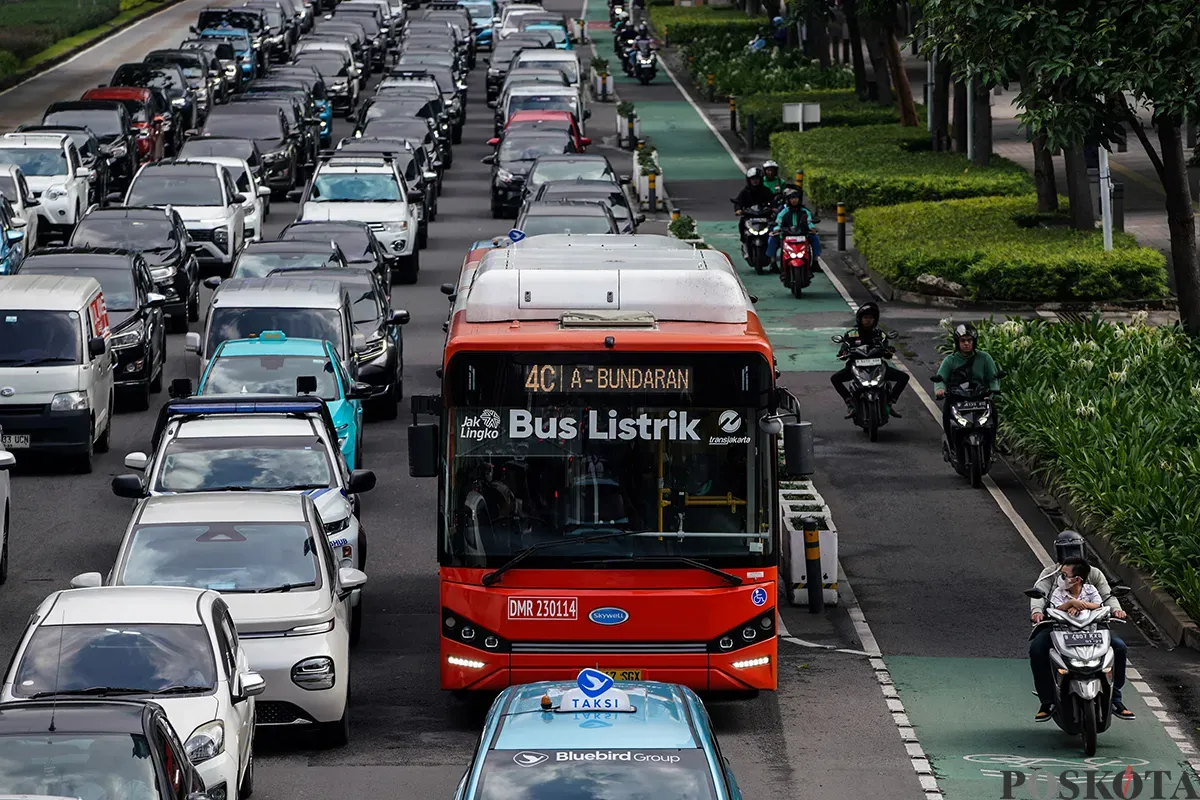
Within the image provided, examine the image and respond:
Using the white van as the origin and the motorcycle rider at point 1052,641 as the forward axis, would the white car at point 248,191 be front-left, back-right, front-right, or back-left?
back-left

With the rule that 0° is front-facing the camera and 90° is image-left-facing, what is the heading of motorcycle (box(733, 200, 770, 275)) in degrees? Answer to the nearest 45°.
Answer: approximately 0°

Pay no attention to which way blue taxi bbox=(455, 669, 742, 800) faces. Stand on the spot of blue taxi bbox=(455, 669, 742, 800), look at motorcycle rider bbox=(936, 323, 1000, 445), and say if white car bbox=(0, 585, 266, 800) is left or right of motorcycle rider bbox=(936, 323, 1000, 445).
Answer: left

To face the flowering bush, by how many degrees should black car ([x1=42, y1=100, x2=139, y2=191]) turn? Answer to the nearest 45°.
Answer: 0° — it already faces it

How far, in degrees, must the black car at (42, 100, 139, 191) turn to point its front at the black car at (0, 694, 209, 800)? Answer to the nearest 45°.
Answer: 0° — it already faces it

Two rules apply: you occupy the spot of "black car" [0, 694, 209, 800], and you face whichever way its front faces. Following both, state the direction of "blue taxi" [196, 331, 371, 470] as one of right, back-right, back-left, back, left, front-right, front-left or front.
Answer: back

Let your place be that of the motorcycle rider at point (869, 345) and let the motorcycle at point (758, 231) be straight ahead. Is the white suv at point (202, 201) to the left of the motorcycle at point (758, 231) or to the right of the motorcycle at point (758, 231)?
left

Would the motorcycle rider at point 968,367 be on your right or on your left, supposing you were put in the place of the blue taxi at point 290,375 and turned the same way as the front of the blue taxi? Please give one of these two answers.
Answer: on your left

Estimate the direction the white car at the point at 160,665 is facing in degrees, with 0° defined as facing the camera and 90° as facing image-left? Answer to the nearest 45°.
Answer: approximately 0°

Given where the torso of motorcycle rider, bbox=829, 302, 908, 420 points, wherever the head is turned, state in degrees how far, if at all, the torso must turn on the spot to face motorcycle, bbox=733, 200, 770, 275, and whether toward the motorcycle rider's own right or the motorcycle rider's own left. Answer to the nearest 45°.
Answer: approximately 180°
